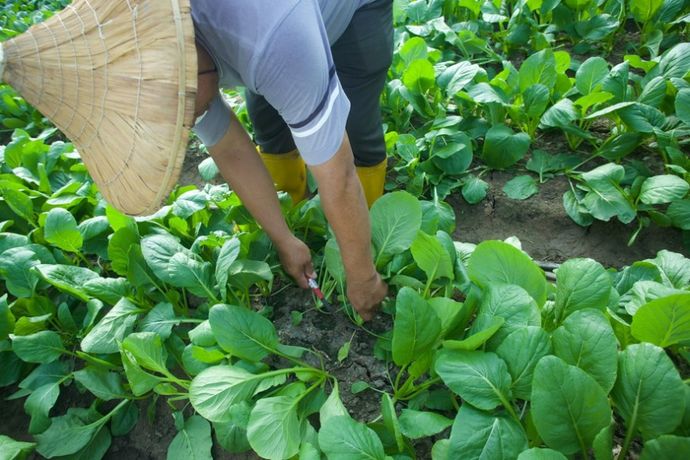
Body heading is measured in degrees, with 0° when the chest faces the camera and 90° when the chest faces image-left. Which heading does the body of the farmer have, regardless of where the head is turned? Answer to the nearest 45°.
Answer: approximately 45°
